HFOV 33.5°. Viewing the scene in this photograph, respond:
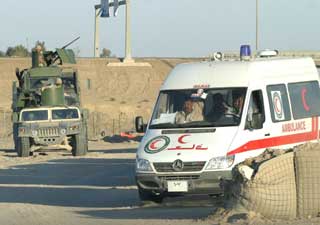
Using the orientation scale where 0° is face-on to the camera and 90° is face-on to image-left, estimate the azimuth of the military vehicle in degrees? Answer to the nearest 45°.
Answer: approximately 0°

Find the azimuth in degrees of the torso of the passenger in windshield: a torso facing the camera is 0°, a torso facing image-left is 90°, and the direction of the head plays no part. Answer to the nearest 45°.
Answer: approximately 45°

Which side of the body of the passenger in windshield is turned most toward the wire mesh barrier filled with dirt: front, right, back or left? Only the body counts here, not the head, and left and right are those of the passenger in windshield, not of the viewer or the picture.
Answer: left

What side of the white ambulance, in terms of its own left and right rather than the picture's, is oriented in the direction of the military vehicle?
right
